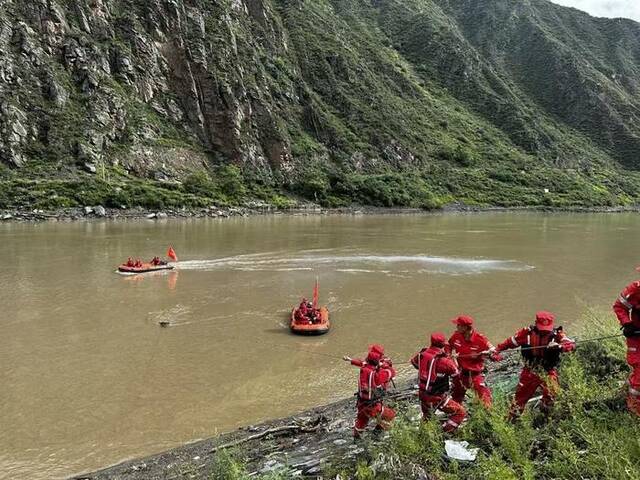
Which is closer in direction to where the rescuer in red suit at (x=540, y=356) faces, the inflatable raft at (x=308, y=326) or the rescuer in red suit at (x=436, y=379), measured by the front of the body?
the rescuer in red suit

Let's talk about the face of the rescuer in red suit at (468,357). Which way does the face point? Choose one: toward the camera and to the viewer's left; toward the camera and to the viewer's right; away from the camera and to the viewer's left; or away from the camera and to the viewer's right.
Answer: toward the camera and to the viewer's left

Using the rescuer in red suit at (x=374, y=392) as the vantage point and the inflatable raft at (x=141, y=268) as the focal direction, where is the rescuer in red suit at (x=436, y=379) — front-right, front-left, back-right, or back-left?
back-right

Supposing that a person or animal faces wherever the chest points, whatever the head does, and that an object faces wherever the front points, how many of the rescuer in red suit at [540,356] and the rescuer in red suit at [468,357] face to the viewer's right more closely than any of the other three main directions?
0
